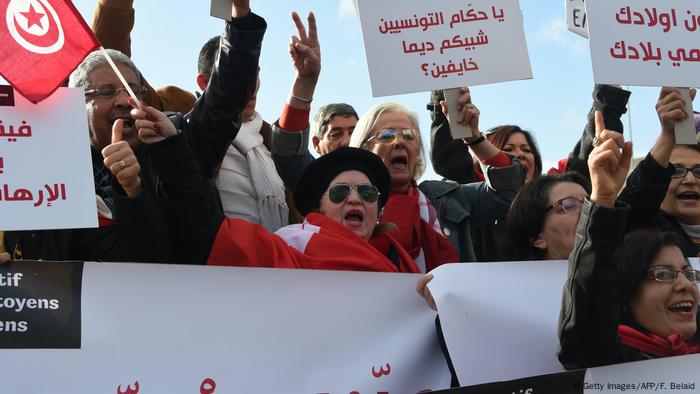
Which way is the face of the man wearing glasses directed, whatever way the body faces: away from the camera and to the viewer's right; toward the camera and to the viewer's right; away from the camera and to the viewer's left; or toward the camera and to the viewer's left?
toward the camera and to the viewer's right

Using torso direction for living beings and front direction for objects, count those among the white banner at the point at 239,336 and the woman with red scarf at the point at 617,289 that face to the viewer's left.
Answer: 0

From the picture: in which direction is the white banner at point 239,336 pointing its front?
toward the camera

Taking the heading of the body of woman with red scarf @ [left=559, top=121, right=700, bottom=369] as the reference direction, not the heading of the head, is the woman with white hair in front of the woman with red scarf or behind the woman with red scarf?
behind

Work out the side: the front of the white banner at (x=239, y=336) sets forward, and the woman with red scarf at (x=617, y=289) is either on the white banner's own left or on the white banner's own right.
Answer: on the white banner's own left
